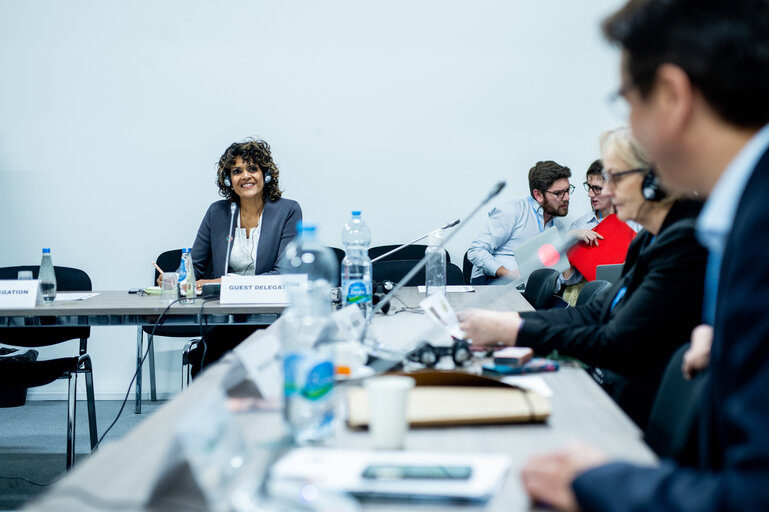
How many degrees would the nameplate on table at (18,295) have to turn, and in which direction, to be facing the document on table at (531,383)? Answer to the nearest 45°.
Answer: approximately 45° to its left

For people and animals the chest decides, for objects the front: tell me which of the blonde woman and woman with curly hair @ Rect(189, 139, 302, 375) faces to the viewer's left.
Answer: the blonde woman

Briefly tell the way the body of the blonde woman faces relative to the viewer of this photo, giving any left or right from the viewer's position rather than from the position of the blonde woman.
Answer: facing to the left of the viewer

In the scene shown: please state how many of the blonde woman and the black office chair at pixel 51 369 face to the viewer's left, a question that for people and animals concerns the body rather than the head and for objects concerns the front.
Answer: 1

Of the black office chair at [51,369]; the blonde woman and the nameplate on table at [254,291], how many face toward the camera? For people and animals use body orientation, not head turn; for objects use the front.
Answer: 2

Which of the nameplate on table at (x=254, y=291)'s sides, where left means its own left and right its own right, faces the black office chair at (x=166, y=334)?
back

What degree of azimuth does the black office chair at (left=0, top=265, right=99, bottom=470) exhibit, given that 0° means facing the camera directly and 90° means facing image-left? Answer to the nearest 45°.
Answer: approximately 0°
